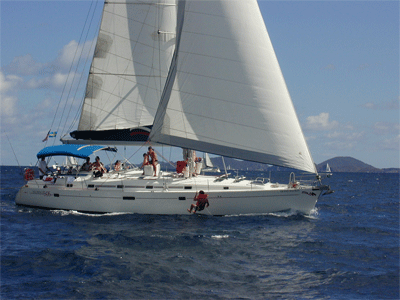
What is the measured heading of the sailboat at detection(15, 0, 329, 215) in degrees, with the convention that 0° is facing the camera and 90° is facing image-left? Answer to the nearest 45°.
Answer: approximately 270°
